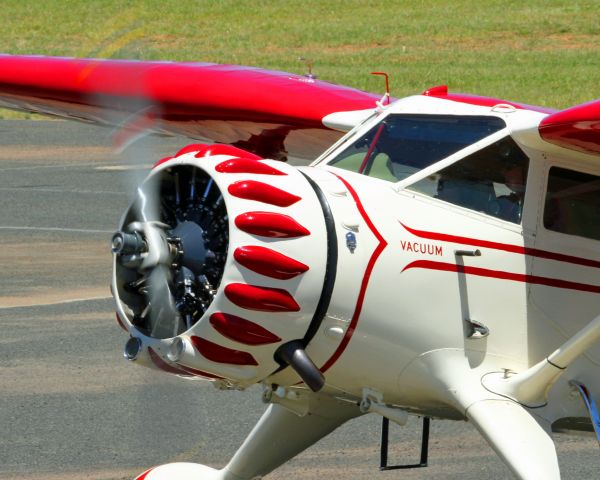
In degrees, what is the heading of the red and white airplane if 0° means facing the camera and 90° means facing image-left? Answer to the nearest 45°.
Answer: approximately 45°
